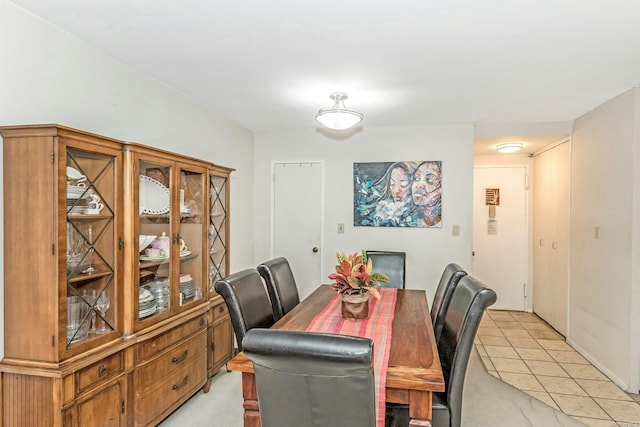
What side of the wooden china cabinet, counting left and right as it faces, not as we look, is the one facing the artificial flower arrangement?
front

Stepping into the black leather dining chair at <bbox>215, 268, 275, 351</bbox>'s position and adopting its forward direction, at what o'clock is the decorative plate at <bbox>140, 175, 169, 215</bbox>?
The decorative plate is roughly at 6 o'clock from the black leather dining chair.

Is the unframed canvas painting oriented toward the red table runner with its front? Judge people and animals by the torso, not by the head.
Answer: yes

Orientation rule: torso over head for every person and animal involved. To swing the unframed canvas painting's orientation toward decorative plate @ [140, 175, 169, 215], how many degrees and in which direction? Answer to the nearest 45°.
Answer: approximately 45° to its right

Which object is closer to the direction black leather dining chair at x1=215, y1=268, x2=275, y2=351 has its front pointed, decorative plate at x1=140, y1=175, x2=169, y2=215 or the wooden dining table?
the wooden dining table

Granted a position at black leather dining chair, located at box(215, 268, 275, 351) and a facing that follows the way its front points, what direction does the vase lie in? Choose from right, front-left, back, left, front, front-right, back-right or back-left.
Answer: front-left

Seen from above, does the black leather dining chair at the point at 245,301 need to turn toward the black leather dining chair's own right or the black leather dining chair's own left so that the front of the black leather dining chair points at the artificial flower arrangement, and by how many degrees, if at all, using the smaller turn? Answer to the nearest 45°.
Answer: approximately 45° to the black leather dining chair's own left

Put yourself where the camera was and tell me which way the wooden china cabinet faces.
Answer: facing the viewer and to the right of the viewer

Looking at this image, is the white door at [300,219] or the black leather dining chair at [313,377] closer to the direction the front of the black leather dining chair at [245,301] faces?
the black leather dining chair

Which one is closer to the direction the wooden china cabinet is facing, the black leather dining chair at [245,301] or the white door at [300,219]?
the black leather dining chair

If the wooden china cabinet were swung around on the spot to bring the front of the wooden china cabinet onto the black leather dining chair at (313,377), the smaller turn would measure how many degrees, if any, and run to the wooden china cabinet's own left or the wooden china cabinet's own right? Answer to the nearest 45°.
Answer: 0° — it already faces it

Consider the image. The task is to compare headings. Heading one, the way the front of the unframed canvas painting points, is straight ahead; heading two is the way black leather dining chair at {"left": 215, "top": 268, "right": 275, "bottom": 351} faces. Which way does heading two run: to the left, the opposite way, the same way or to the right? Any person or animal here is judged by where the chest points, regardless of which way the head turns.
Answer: to the left

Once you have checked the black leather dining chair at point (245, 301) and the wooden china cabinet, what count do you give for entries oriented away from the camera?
0

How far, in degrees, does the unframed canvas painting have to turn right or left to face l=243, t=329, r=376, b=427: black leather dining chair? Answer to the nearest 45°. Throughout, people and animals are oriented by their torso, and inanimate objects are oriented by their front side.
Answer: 0° — it already faces it
